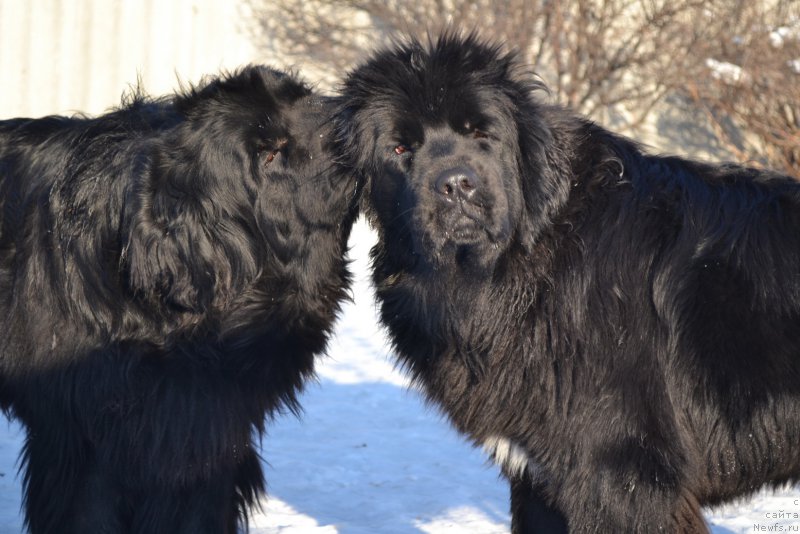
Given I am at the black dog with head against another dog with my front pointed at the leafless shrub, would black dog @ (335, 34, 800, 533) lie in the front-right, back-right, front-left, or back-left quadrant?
front-right

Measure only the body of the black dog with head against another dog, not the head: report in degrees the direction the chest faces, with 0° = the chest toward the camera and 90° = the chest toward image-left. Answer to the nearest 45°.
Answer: approximately 270°

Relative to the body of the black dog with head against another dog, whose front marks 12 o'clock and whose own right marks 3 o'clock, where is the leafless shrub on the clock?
The leafless shrub is roughly at 10 o'clock from the black dog with head against another dog.

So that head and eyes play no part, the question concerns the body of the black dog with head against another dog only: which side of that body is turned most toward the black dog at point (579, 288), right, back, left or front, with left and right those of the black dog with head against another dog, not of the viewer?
front

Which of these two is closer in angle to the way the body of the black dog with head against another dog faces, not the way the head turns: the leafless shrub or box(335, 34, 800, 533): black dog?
the black dog
